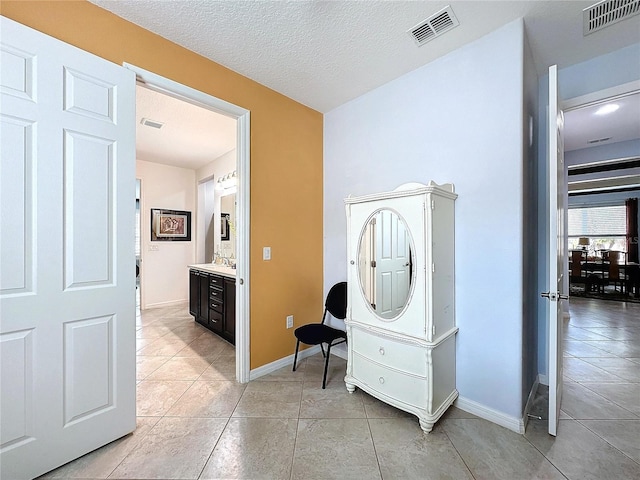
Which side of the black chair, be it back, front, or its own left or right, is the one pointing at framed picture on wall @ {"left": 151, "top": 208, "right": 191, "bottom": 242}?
right

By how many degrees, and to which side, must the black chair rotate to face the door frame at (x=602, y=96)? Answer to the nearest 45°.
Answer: approximately 135° to its left

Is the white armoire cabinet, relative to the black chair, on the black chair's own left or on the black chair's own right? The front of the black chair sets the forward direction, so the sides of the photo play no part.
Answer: on the black chair's own left

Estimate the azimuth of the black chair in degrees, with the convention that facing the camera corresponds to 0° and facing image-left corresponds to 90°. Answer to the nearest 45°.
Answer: approximately 45°

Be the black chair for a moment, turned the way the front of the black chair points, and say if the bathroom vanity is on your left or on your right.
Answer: on your right

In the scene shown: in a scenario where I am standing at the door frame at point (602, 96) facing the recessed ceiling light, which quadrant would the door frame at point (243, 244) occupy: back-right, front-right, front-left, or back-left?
back-left

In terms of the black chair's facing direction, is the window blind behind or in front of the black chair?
behind
